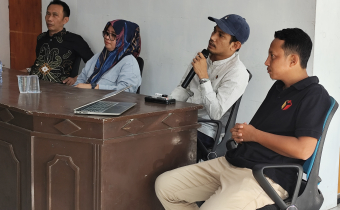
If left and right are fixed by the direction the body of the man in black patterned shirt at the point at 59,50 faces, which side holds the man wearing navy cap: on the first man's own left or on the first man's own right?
on the first man's own left

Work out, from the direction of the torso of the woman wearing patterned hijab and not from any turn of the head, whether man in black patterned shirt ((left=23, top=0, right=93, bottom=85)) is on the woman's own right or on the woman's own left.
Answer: on the woman's own right

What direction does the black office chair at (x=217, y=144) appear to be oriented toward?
to the viewer's left

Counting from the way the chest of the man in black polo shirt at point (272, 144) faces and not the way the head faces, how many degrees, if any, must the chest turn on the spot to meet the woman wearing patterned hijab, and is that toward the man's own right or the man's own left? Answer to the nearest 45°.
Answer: approximately 45° to the man's own right

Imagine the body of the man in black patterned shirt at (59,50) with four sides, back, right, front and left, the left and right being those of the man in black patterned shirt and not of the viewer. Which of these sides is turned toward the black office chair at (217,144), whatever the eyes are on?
left

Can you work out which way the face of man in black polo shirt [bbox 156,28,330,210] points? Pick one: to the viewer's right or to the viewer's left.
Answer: to the viewer's left

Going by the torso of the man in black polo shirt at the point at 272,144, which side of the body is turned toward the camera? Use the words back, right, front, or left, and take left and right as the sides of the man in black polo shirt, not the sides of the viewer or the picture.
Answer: left

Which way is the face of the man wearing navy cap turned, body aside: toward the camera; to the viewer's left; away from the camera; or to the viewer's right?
to the viewer's left

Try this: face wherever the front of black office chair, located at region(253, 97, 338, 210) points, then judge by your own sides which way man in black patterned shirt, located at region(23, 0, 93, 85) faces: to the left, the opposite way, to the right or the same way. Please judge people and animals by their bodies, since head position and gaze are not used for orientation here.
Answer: to the left

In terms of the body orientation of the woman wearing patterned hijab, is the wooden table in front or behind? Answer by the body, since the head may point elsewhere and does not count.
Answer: in front

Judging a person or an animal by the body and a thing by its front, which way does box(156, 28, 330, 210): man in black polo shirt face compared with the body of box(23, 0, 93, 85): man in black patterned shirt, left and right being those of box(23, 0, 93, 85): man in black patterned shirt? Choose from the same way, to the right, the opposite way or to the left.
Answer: to the right

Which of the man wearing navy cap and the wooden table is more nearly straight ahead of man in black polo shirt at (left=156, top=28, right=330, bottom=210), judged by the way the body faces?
the wooden table

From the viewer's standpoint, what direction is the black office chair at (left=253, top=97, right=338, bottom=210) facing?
to the viewer's left
